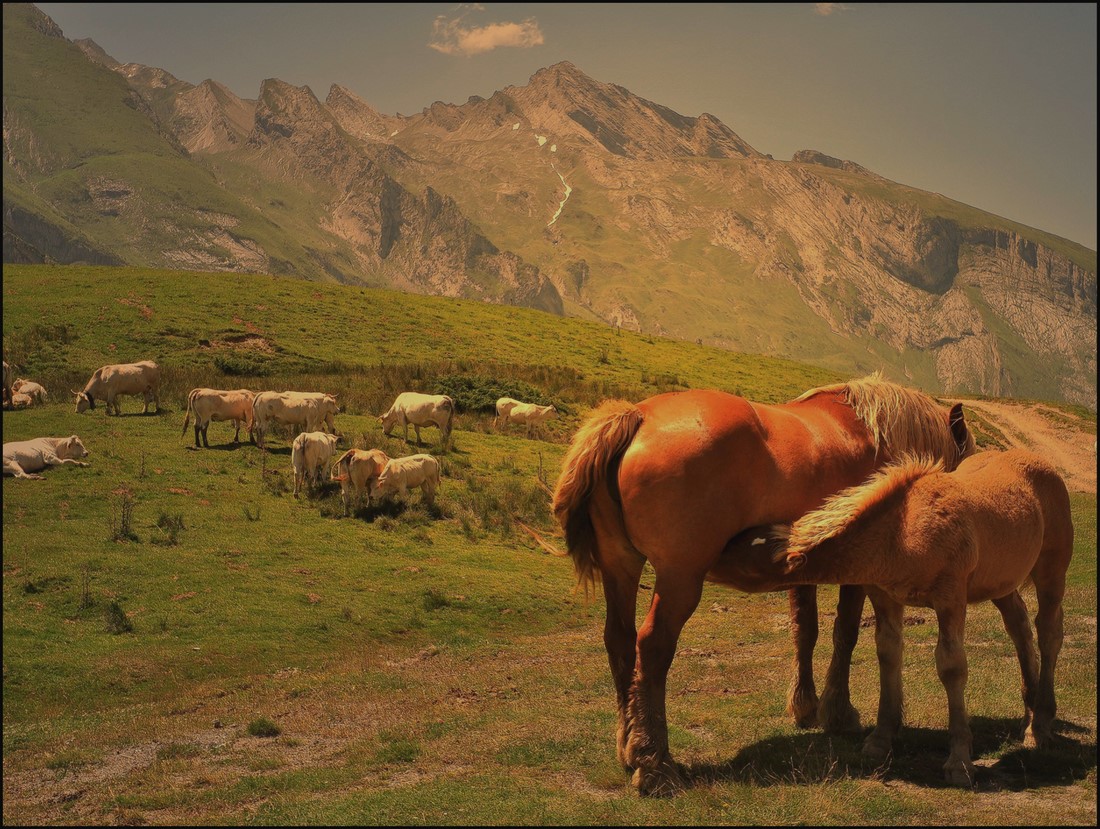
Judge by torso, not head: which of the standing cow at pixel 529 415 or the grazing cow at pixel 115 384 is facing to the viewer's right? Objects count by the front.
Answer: the standing cow at pixel 529 415

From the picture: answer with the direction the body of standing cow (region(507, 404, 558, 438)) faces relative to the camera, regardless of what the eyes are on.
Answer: to the viewer's right

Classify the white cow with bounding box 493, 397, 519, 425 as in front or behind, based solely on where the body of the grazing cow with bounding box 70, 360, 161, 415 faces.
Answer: behind

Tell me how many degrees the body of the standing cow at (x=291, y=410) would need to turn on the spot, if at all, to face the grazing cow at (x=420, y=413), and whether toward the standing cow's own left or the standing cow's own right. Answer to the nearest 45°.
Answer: approximately 45° to the standing cow's own left

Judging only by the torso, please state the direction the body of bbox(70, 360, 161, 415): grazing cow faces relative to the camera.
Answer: to the viewer's left

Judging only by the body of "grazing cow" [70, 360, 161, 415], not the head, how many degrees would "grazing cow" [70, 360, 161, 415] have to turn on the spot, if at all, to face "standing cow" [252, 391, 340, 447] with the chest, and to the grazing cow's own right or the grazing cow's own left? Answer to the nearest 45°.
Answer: approximately 135° to the grazing cow's own left

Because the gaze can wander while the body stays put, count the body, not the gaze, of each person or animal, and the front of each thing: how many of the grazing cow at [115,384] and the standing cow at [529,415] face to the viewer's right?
1

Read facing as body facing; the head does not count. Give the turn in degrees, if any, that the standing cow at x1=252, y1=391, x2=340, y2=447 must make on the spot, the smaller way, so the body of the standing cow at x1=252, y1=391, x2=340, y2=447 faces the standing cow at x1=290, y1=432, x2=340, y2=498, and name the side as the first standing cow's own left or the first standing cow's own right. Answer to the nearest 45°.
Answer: approximately 90° to the first standing cow's own right

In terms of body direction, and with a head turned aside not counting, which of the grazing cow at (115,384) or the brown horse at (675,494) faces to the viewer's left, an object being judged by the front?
the grazing cow
